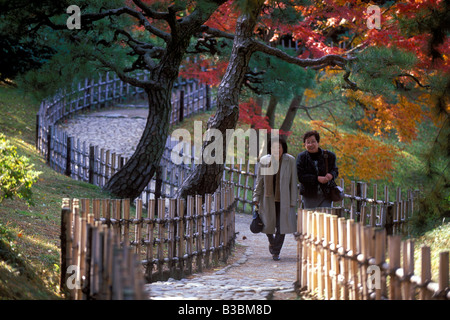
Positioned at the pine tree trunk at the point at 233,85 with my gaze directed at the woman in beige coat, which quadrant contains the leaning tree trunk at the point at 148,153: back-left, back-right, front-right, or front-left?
back-right

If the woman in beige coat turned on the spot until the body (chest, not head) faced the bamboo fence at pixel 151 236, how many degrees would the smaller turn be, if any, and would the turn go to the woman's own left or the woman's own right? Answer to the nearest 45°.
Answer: approximately 45° to the woman's own right

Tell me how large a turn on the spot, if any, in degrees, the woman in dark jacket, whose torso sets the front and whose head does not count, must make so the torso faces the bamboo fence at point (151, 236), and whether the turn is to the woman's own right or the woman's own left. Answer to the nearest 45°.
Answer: approximately 45° to the woman's own right

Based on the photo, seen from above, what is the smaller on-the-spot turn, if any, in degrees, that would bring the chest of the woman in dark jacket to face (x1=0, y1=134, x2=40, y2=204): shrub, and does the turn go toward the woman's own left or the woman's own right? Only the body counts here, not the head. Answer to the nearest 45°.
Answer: approximately 45° to the woman's own right

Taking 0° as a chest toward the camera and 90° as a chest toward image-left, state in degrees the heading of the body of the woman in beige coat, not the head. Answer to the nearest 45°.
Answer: approximately 0°

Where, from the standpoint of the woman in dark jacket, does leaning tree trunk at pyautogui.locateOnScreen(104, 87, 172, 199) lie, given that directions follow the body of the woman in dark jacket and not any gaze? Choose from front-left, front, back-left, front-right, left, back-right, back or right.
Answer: back-right
